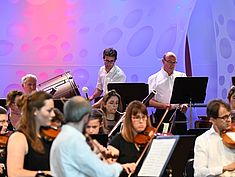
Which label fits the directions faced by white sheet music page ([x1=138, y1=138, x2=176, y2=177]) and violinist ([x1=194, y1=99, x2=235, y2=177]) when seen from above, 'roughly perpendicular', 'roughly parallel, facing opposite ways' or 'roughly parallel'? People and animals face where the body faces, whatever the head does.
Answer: roughly perpendicular

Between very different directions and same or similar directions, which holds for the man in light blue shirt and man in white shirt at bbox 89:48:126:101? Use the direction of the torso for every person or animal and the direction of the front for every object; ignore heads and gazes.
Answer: very different directions

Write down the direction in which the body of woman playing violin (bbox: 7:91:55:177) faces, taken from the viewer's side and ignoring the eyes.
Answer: to the viewer's right

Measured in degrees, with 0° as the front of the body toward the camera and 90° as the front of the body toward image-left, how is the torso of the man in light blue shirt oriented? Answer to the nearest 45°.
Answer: approximately 225°

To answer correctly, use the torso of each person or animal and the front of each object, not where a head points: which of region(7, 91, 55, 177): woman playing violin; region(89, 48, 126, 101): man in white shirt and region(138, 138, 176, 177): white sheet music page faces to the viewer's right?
the woman playing violin

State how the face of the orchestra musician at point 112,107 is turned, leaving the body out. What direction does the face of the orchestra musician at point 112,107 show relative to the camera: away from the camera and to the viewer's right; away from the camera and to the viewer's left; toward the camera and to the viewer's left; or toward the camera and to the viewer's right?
toward the camera and to the viewer's right

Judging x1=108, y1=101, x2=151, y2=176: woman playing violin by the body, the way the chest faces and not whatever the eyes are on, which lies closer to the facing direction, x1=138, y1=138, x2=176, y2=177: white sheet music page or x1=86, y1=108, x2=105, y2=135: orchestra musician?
the white sheet music page

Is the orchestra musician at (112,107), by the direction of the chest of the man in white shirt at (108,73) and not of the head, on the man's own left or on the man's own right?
on the man's own left

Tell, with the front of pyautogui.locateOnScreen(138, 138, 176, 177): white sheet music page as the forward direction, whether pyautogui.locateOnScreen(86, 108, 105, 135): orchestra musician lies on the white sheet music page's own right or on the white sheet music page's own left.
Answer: on the white sheet music page's own right
